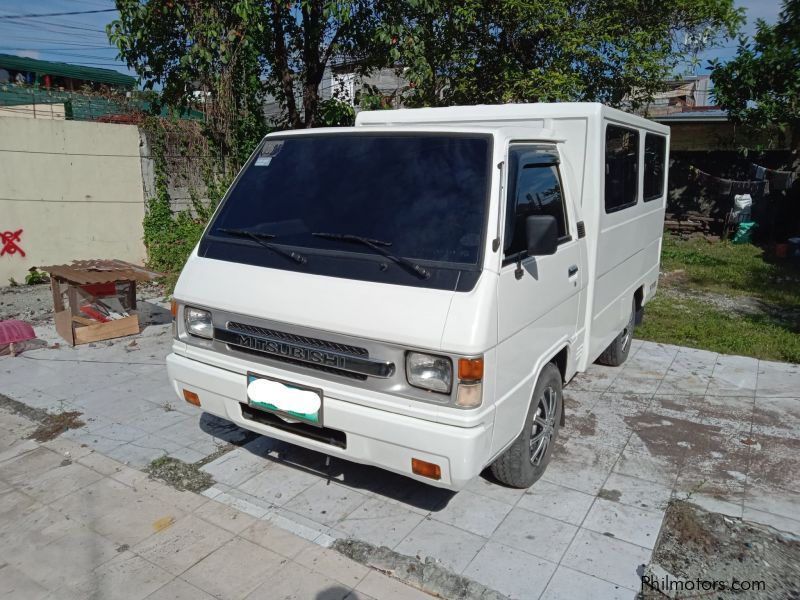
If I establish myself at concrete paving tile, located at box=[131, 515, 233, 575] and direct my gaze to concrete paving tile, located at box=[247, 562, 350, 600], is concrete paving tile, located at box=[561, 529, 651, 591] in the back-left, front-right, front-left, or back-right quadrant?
front-left

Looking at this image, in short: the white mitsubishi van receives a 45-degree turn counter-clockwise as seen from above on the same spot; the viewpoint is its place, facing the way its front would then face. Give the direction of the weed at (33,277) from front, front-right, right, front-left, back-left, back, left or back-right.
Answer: back-right

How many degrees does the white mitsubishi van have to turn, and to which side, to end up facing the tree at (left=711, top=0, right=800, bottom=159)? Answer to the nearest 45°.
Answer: approximately 180°

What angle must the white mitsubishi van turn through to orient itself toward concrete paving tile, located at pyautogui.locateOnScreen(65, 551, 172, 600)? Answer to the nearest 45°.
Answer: approximately 45° to its right

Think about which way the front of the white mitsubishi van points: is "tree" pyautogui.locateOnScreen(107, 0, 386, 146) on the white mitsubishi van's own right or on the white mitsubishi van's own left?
on the white mitsubishi van's own right

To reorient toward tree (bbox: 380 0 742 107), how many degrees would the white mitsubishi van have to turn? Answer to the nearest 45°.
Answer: approximately 135° to its right

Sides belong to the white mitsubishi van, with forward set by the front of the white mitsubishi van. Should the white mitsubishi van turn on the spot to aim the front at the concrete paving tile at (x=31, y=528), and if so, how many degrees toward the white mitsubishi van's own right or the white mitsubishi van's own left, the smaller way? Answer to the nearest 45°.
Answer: approximately 45° to the white mitsubishi van's own right
